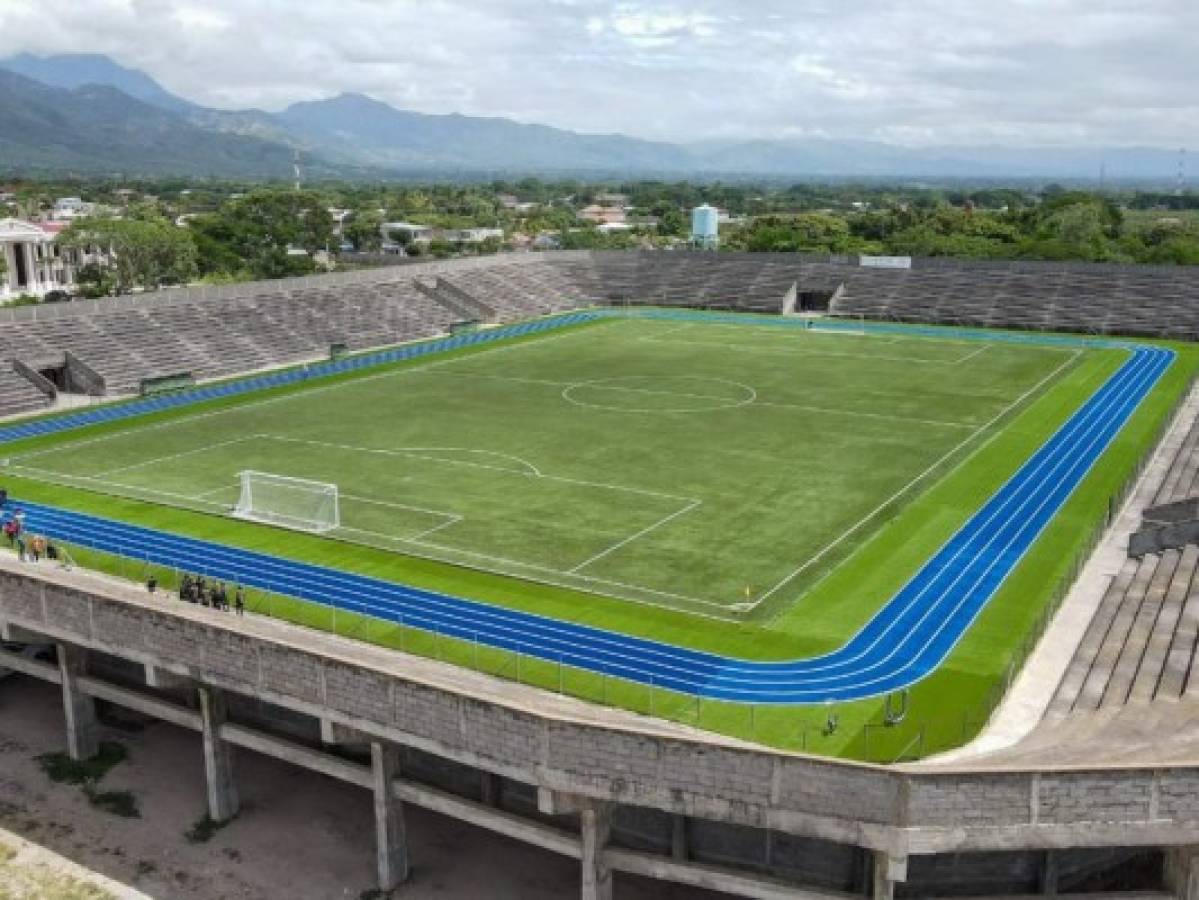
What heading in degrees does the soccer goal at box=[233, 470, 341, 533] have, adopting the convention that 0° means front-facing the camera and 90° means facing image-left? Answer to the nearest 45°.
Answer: approximately 225°
